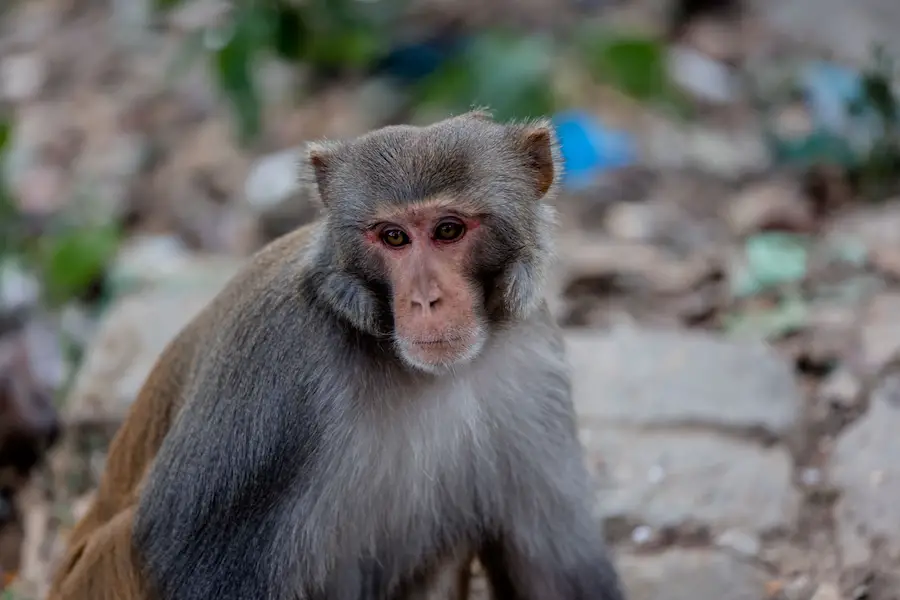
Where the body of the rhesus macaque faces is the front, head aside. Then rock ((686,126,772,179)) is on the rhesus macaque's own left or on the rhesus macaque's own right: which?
on the rhesus macaque's own left

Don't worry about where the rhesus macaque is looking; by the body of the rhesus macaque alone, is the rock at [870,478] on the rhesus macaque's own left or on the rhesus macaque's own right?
on the rhesus macaque's own left

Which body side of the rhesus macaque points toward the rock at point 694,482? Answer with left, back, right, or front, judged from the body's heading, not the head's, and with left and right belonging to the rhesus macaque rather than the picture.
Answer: left

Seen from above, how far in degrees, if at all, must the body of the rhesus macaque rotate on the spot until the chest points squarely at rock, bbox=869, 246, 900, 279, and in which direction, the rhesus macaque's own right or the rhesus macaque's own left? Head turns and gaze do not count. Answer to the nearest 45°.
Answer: approximately 90° to the rhesus macaque's own left

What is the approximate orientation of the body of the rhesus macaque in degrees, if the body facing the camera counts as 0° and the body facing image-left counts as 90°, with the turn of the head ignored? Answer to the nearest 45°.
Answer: approximately 315°

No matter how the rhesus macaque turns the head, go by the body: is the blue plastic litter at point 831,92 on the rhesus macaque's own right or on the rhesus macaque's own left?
on the rhesus macaque's own left

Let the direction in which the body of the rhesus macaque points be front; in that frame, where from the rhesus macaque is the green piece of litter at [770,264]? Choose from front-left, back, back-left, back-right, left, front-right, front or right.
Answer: left

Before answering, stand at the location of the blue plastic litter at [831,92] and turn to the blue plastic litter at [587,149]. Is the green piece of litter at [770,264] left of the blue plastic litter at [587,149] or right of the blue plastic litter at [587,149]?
left

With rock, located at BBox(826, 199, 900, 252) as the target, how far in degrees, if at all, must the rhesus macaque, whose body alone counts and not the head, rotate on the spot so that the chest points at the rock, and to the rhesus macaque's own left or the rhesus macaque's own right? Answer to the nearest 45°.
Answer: approximately 90° to the rhesus macaque's own left

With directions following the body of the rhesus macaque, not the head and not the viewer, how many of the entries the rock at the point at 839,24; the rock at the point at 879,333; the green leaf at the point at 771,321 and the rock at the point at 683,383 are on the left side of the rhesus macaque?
4

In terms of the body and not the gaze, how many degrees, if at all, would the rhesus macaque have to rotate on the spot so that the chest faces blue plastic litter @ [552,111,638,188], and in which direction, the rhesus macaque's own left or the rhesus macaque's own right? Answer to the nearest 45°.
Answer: approximately 135° to the rhesus macaque's own left

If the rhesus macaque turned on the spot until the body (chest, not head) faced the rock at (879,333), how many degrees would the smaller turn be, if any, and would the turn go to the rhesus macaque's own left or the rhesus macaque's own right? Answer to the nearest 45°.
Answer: approximately 90° to the rhesus macaque's own left

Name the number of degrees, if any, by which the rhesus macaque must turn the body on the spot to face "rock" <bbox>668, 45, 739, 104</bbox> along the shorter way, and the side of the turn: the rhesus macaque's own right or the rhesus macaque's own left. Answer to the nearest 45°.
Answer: approximately 90° to the rhesus macaque's own left

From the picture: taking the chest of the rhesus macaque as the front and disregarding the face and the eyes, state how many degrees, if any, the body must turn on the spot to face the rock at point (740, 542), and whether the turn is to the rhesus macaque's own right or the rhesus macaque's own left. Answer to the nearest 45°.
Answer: approximately 90° to the rhesus macaque's own left

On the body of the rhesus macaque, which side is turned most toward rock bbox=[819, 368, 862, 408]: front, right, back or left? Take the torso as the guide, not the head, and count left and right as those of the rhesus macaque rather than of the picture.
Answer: left
